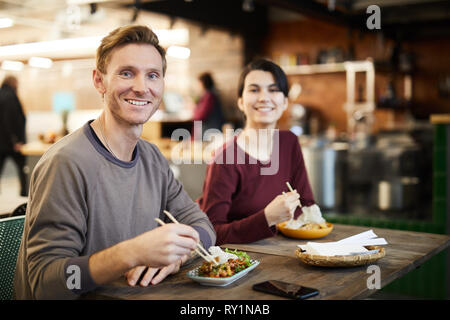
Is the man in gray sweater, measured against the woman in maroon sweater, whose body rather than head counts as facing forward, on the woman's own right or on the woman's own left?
on the woman's own right

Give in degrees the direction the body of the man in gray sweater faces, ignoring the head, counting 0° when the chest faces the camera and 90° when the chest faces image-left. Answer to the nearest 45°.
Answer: approximately 315°

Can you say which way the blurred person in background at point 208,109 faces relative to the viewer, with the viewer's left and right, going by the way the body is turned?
facing to the left of the viewer

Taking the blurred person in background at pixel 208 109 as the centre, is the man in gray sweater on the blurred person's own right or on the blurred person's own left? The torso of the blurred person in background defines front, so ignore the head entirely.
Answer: on the blurred person's own left

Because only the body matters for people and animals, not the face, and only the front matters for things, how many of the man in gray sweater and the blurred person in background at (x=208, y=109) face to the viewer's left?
1

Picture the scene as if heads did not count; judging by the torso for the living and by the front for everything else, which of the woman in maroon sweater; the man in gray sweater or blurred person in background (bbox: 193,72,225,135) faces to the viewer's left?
the blurred person in background

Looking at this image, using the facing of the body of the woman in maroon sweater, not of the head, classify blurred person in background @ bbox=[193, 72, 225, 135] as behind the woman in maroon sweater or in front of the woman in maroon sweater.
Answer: behind

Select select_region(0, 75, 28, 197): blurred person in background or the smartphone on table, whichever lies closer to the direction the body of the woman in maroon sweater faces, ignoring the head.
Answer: the smartphone on table

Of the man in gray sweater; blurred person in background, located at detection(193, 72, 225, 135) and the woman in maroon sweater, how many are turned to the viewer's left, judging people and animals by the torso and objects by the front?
1
